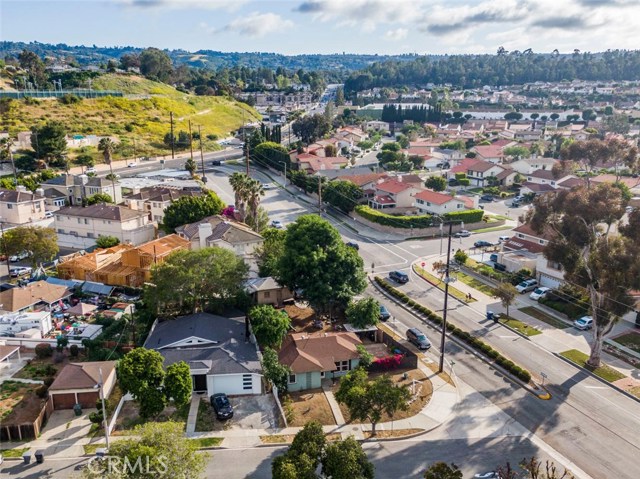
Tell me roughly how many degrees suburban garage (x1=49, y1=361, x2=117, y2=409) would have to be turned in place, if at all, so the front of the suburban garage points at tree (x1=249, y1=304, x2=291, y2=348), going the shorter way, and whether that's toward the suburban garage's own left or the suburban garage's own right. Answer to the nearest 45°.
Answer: approximately 90° to the suburban garage's own left

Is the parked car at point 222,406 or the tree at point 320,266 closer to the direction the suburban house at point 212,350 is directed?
the parked car

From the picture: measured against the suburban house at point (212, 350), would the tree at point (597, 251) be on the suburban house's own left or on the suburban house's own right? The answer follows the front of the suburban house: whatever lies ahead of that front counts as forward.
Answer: on the suburban house's own left

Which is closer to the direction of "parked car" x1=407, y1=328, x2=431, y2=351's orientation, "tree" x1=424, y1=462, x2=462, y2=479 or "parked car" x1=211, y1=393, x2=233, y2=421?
the tree

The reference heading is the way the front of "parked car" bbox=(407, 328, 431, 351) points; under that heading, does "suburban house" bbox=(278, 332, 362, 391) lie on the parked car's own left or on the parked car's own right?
on the parked car's own right

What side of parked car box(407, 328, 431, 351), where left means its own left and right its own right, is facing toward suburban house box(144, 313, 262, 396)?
right

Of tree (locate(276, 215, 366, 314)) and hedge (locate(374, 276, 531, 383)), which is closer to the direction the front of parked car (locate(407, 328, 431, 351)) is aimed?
the hedge

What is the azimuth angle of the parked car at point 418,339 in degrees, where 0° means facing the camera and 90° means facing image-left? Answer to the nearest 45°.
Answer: approximately 315°

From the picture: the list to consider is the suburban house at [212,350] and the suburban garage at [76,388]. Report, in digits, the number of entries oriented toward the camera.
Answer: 2

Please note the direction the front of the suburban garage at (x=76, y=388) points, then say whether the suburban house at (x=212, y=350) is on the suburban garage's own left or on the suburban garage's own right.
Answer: on the suburban garage's own left

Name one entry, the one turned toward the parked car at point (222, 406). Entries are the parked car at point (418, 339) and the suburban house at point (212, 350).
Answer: the suburban house

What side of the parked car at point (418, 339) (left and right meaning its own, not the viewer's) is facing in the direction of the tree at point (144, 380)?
right
